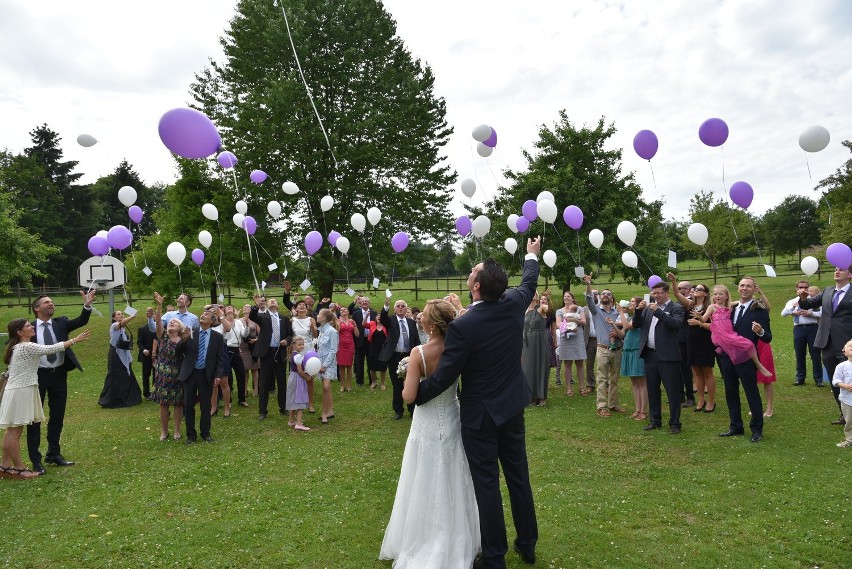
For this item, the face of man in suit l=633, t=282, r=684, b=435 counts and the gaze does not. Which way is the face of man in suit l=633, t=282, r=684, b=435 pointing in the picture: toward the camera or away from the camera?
toward the camera

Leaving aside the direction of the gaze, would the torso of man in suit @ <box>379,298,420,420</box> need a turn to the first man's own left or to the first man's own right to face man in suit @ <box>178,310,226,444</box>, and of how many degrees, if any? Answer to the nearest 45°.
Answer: approximately 45° to the first man's own right

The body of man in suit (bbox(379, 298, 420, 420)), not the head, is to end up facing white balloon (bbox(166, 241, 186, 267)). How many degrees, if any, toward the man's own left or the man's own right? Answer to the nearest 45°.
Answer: approximately 90° to the man's own right

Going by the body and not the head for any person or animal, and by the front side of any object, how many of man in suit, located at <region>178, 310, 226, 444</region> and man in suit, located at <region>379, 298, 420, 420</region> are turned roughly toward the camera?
2

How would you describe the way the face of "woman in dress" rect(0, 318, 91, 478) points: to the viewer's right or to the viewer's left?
to the viewer's right

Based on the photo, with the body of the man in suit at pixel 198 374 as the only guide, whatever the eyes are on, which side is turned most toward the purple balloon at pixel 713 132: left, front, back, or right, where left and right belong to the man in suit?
left

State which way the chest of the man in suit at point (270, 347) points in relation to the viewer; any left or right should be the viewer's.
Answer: facing the viewer

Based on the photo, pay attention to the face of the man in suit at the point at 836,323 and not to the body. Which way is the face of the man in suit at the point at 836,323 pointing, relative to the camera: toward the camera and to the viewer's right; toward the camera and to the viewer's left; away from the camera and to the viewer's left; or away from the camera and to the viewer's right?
toward the camera and to the viewer's left

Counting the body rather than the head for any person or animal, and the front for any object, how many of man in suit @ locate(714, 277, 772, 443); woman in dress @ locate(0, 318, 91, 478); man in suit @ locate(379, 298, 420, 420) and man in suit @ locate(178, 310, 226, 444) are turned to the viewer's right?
1

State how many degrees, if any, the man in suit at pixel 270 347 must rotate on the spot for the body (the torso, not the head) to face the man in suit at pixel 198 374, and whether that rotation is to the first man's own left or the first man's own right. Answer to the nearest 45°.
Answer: approximately 45° to the first man's own right

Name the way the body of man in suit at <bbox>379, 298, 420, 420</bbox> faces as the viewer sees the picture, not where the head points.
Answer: toward the camera

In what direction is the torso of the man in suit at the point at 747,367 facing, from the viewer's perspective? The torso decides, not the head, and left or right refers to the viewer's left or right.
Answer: facing the viewer and to the left of the viewer

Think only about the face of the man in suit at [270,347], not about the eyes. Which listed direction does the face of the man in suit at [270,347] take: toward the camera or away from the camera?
toward the camera

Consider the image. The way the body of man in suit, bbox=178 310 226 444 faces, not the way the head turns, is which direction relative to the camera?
toward the camera
